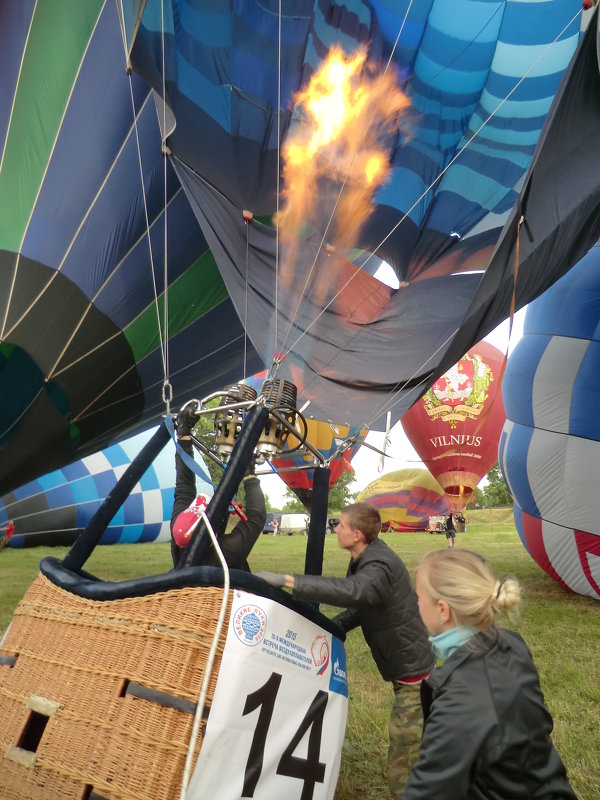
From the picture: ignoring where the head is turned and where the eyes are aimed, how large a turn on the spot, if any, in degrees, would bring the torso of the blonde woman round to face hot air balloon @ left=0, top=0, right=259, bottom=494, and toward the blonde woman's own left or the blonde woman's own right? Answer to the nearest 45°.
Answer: approximately 45° to the blonde woman's own left

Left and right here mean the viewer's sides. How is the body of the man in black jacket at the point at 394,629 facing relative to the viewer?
facing to the left of the viewer

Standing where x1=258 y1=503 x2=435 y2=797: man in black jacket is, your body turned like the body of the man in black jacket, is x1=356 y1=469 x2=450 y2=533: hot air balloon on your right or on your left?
on your right

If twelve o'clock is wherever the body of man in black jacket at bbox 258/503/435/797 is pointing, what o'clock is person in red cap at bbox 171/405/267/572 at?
The person in red cap is roughly at 12 o'clock from the man in black jacket.

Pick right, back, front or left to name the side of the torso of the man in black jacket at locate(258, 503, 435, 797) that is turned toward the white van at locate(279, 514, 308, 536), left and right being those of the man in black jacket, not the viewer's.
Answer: right

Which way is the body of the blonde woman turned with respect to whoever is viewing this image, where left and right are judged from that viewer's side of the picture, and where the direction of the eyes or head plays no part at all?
facing away from the viewer and to the left of the viewer

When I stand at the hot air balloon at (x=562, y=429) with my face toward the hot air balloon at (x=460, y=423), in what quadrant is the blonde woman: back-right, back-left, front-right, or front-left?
back-left

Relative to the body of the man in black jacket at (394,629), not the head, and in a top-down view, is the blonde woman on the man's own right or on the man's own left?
on the man's own left

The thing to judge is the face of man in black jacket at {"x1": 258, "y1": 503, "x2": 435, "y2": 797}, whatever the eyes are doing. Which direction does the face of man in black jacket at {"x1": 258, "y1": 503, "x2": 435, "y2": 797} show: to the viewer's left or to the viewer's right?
to the viewer's left
